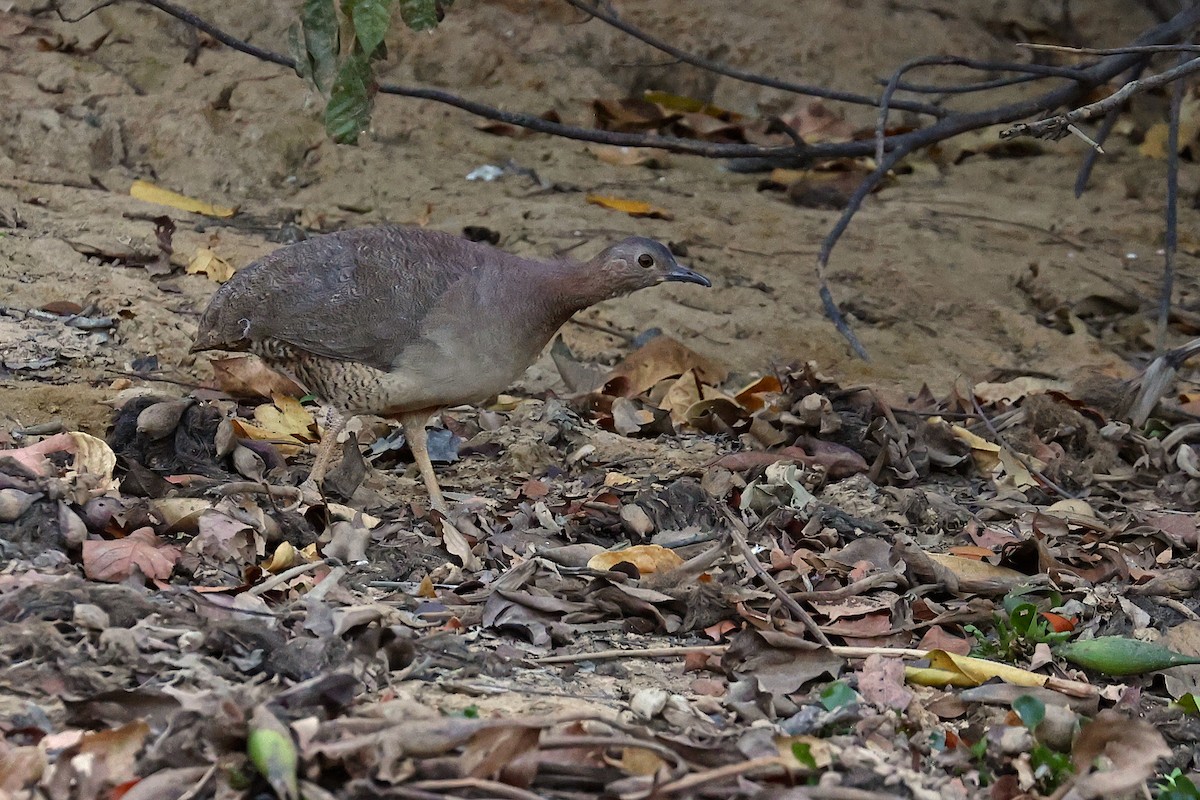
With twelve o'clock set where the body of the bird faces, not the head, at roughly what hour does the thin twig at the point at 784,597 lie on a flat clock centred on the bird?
The thin twig is roughly at 2 o'clock from the bird.

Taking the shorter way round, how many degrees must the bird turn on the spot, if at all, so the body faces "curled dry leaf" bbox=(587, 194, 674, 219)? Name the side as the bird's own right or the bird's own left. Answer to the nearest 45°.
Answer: approximately 90° to the bird's own left

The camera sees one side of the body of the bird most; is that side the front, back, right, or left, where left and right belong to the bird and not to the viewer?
right

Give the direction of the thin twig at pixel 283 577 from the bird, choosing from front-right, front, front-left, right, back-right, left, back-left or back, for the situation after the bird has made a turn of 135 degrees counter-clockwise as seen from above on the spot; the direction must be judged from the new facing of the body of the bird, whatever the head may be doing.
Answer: back-left

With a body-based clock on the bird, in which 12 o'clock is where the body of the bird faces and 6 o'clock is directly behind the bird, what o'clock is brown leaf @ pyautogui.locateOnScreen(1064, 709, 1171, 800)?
The brown leaf is roughly at 2 o'clock from the bird.

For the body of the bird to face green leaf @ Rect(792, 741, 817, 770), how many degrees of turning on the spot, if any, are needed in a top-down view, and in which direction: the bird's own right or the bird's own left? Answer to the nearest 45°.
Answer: approximately 90° to the bird's own right

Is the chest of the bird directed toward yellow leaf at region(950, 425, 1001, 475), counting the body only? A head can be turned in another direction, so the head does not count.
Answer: yes

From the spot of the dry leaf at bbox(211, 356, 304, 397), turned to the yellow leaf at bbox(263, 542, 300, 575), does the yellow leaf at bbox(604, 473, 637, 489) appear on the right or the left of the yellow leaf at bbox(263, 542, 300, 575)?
left

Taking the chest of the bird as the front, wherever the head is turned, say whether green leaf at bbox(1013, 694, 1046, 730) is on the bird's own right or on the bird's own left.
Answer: on the bird's own right

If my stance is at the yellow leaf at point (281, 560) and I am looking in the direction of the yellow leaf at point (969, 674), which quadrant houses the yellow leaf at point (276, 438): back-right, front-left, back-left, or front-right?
back-left
